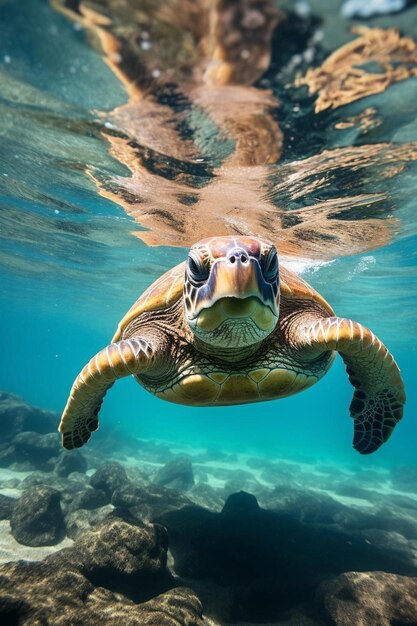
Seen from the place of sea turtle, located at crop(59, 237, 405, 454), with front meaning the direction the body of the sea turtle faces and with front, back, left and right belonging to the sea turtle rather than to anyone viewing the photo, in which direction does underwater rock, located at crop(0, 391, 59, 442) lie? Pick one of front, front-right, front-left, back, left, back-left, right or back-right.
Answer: back-right

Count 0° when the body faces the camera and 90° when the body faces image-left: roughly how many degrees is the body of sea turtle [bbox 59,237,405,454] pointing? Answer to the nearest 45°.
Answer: approximately 0°
